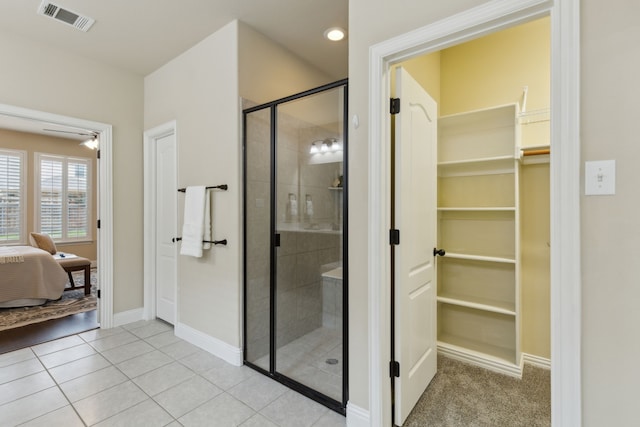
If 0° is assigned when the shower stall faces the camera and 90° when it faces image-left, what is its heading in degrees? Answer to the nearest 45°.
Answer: approximately 45°

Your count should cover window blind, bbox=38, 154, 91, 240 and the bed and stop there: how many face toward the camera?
1

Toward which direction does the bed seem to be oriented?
to the viewer's right

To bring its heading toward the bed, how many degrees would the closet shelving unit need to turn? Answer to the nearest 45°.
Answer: approximately 45° to its right

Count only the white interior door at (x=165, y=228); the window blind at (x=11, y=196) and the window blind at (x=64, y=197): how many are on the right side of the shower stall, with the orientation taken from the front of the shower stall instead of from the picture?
3

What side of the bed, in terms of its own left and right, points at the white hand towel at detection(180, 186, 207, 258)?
right

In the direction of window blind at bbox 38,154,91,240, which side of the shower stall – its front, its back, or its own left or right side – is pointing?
right
